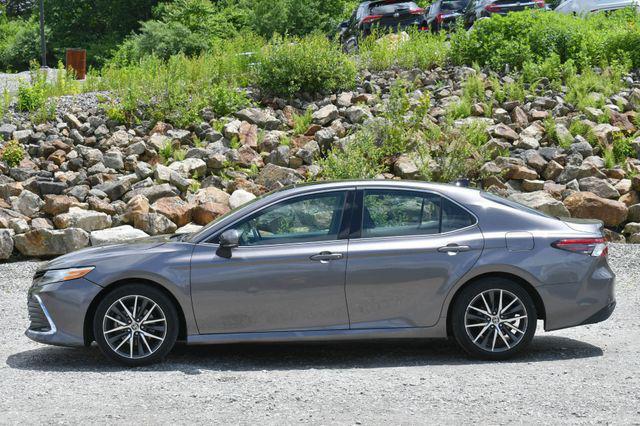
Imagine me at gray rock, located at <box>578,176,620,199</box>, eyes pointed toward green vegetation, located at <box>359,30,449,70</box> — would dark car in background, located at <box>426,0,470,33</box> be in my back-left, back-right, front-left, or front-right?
front-right

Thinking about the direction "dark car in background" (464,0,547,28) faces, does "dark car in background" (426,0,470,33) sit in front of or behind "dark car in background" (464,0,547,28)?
in front

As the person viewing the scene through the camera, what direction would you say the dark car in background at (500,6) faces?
facing away from the viewer and to the left of the viewer

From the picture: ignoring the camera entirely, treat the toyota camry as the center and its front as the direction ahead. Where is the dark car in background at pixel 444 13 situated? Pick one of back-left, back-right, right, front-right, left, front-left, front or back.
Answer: right

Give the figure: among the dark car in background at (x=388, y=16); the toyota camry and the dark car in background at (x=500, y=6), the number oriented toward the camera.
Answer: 0

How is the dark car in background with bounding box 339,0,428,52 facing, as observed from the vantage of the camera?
facing away from the viewer and to the left of the viewer

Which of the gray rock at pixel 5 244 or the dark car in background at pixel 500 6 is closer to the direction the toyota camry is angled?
the gray rock

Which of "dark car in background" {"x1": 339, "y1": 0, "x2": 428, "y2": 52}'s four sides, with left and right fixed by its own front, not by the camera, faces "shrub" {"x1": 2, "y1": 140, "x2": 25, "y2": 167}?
left

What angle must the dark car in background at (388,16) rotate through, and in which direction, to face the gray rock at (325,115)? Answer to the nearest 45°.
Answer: approximately 135° to its left

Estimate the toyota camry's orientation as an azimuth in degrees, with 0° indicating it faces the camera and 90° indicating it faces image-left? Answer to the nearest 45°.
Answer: approximately 90°

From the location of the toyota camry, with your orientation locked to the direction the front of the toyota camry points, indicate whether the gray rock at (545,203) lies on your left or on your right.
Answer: on your right

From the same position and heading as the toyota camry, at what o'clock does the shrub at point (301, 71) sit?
The shrub is roughly at 3 o'clock from the toyota camry.

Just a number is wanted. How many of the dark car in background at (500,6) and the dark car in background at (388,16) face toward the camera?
0

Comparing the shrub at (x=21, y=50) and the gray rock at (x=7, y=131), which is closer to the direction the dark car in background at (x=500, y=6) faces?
the shrub
